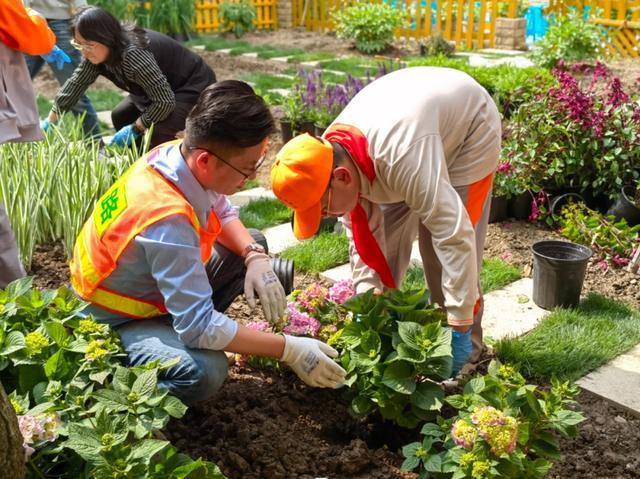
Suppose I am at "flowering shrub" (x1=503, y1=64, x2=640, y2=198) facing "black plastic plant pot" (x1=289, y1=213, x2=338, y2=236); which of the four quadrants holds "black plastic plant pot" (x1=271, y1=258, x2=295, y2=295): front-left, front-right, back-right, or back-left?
front-left

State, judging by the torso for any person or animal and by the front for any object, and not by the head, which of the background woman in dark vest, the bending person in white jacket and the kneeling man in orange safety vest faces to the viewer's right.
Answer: the kneeling man in orange safety vest

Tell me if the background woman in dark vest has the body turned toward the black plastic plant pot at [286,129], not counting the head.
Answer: no

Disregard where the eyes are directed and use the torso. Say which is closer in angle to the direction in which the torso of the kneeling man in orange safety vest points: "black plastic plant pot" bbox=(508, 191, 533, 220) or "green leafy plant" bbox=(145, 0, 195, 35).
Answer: the black plastic plant pot

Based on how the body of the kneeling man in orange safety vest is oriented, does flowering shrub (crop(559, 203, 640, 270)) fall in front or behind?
in front

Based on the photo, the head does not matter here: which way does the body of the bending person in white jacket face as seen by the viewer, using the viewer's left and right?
facing the viewer and to the left of the viewer

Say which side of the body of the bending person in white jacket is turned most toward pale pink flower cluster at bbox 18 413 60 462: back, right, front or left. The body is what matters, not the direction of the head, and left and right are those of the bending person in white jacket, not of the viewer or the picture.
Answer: front

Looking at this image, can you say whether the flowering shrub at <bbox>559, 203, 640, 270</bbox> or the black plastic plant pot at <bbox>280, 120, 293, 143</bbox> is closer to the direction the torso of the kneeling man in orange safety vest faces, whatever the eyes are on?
the flowering shrub

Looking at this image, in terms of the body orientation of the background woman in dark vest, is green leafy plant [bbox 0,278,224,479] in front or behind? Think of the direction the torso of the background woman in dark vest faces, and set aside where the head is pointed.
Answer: in front

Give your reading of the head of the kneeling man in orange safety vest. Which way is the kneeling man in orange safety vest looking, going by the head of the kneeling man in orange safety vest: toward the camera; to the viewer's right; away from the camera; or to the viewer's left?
to the viewer's right

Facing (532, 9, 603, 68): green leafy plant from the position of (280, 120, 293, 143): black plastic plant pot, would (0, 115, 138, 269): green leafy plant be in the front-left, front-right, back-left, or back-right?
back-right

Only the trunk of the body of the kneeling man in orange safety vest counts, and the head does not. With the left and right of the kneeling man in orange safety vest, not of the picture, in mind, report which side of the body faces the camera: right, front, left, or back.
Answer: right

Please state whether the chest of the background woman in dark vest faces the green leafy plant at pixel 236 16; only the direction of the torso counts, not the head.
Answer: no

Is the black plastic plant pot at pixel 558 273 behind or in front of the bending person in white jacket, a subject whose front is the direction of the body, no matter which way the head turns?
behind
